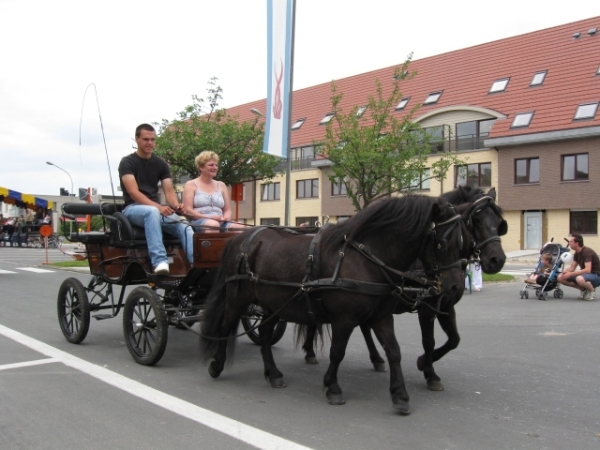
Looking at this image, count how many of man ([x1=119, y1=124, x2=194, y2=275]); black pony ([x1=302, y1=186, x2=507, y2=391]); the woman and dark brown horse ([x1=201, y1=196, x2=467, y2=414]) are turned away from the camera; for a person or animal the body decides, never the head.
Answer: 0

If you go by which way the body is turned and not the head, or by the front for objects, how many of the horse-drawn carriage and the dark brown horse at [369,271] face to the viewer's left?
0

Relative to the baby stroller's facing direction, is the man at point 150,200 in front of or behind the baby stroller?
in front

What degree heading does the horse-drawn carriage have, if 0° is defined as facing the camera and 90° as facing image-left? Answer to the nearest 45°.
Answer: approximately 315°

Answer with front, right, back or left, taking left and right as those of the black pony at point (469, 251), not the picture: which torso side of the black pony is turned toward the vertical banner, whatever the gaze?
back

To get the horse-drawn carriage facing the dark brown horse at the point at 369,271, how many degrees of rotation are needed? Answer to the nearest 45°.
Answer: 0° — it already faces it

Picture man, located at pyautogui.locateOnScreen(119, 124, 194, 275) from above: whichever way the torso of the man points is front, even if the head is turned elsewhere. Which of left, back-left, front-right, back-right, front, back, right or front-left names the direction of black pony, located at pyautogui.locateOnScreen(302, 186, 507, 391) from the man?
front

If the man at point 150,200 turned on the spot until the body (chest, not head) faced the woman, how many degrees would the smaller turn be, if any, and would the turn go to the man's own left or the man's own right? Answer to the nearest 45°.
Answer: approximately 45° to the man's own left

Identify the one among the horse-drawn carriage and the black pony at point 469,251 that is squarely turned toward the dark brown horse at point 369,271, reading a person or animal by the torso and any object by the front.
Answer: the horse-drawn carriage

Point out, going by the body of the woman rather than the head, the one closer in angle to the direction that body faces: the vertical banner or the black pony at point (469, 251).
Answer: the black pony

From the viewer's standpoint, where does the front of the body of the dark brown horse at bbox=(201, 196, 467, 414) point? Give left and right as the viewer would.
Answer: facing the viewer and to the right of the viewer

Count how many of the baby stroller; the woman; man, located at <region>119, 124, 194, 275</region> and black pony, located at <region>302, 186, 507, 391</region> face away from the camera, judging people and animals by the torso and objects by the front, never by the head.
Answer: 0

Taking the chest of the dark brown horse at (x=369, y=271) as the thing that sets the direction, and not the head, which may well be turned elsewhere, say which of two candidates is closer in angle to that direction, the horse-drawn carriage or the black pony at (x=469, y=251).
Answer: the black pony

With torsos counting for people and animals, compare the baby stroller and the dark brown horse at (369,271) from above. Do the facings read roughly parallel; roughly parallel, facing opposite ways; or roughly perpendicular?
roughly perpendicular

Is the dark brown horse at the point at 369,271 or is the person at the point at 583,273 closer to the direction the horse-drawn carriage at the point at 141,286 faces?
the dark brown horse

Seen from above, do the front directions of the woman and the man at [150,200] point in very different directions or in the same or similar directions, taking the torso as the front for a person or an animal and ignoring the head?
same or similar directions

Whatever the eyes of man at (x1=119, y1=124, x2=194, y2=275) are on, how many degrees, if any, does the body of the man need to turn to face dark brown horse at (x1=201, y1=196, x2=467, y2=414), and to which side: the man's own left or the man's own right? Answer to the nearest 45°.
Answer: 0° — they already face it

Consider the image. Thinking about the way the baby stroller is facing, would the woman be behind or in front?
in front

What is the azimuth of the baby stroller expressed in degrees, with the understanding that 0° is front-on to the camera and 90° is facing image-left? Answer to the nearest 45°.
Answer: approximately 45°
